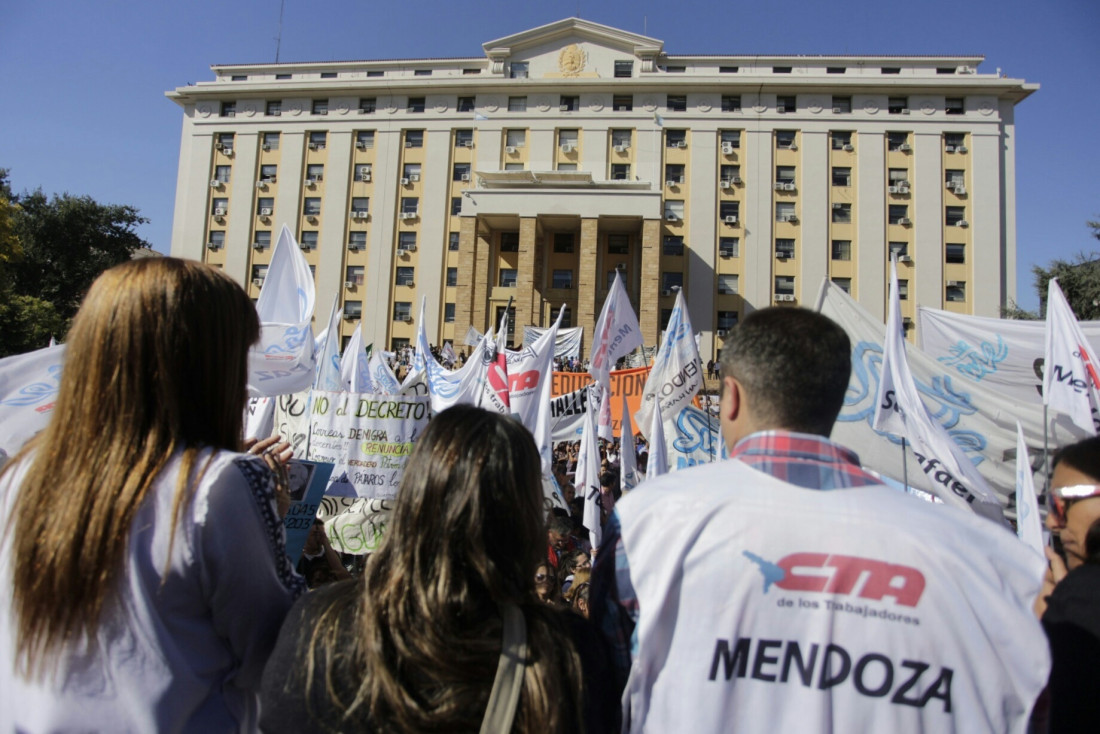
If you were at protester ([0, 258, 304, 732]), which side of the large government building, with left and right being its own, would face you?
front

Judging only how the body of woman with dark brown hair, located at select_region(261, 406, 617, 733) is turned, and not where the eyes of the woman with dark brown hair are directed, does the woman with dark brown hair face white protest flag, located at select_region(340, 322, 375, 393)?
yes

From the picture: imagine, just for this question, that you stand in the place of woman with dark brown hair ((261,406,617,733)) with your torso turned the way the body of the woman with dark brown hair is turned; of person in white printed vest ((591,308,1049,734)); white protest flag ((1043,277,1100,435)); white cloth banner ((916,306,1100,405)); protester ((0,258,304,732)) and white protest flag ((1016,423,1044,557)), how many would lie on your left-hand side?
1

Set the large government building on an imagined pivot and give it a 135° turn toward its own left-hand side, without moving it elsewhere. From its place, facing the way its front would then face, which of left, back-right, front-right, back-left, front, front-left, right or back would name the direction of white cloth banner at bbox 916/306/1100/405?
back-right

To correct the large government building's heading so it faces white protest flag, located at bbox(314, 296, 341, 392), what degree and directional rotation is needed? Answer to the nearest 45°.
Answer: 0° — it already faces it

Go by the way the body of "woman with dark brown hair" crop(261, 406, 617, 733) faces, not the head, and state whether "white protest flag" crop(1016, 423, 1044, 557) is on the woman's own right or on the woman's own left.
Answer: on the woman's own right

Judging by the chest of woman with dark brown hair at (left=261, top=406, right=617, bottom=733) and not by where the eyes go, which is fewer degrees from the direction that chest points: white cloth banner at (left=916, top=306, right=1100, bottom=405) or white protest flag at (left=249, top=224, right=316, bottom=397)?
the white protest flag

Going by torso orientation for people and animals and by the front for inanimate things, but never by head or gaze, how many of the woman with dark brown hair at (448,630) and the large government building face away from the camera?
1

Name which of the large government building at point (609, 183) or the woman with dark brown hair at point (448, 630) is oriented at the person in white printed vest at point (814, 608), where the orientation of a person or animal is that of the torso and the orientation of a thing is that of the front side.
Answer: the large government building

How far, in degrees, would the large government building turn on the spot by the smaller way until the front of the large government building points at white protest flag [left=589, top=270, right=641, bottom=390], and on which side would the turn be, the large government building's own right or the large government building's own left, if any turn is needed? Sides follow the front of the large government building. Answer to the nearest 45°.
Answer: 0° — it already faces it

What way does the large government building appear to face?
toward the camera

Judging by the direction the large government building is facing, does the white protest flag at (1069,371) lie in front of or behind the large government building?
in front

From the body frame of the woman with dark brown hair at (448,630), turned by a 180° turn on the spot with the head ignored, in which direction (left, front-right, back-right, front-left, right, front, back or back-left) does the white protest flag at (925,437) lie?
back-left

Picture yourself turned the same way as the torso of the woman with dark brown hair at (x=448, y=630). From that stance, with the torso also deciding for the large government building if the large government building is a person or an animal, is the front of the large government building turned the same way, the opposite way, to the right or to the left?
the opposite way

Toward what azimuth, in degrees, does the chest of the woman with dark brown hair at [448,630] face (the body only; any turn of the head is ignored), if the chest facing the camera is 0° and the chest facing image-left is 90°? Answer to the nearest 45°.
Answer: approximately 180°

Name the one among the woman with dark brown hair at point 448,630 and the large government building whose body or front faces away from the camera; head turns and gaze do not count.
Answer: the woman with dark brown hair

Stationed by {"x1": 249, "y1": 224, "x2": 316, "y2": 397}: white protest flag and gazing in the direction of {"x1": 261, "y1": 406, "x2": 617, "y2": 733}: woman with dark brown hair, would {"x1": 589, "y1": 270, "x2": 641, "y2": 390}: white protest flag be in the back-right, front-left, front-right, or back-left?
back-left

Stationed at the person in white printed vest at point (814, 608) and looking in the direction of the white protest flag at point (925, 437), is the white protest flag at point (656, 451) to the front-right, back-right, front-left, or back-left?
front-left

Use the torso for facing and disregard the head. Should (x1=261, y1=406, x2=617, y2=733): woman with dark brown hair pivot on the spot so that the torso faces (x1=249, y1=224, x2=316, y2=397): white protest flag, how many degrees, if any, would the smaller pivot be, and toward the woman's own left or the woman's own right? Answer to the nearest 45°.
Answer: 0° — they already face it

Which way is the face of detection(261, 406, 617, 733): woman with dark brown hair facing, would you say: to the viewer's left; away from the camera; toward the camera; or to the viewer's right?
away from the camera

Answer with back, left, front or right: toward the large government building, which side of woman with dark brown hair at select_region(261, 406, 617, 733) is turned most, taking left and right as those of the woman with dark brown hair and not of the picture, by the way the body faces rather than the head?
front
